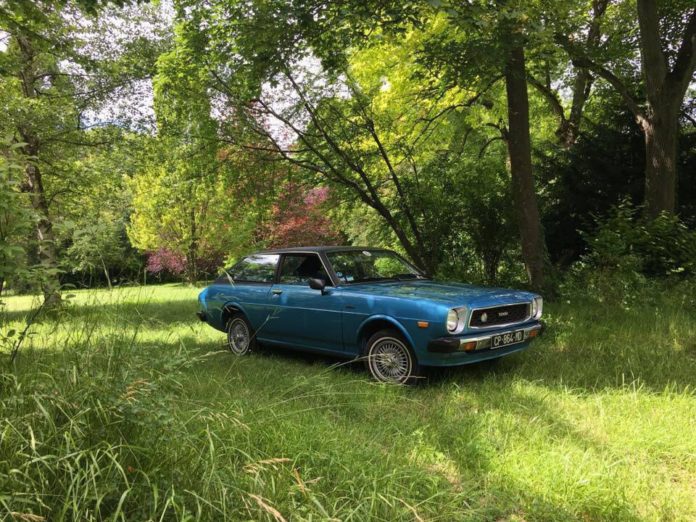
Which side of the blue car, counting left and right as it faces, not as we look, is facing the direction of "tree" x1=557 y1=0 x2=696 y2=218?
left

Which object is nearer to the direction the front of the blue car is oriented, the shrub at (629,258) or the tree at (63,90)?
the shrub

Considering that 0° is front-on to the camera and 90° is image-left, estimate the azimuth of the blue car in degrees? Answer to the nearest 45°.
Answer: approximately 315°

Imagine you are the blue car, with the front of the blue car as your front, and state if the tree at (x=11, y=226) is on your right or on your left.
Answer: on your right

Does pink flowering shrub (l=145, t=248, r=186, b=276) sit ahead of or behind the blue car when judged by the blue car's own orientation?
behind

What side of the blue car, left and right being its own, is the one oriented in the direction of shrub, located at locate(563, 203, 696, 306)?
left

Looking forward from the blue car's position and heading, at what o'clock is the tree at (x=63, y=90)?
The tree is roughly at 6 o'clock from the blue car.

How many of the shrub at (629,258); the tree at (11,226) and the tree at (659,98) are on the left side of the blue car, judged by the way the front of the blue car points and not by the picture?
2
